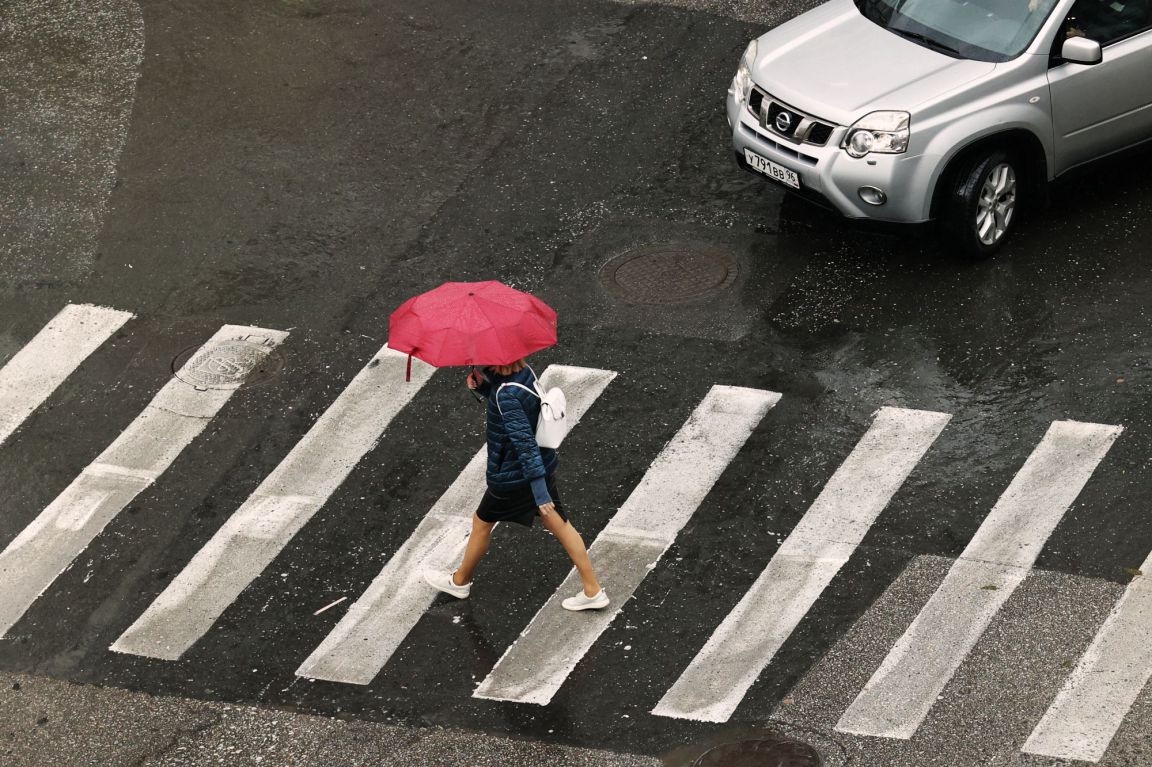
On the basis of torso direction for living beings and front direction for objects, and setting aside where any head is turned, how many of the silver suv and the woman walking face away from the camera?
0

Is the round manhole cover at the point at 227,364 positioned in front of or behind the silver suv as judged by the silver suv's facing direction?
in front

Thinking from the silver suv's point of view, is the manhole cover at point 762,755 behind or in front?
in front

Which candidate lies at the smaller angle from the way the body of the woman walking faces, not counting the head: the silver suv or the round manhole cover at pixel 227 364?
the round manhole cover

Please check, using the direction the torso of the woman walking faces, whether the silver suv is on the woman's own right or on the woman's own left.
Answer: on the woman's own right

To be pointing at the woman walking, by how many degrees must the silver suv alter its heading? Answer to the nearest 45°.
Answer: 0° — it already faces them

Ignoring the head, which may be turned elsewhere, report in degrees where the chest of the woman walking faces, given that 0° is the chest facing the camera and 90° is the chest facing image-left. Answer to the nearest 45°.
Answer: approximately 90°

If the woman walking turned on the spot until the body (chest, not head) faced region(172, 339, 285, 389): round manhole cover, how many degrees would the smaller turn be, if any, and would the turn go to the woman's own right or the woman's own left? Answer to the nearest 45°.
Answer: approximately 45° to the woman's own right

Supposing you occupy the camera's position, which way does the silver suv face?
facing the viewer and to the left of the viewer
